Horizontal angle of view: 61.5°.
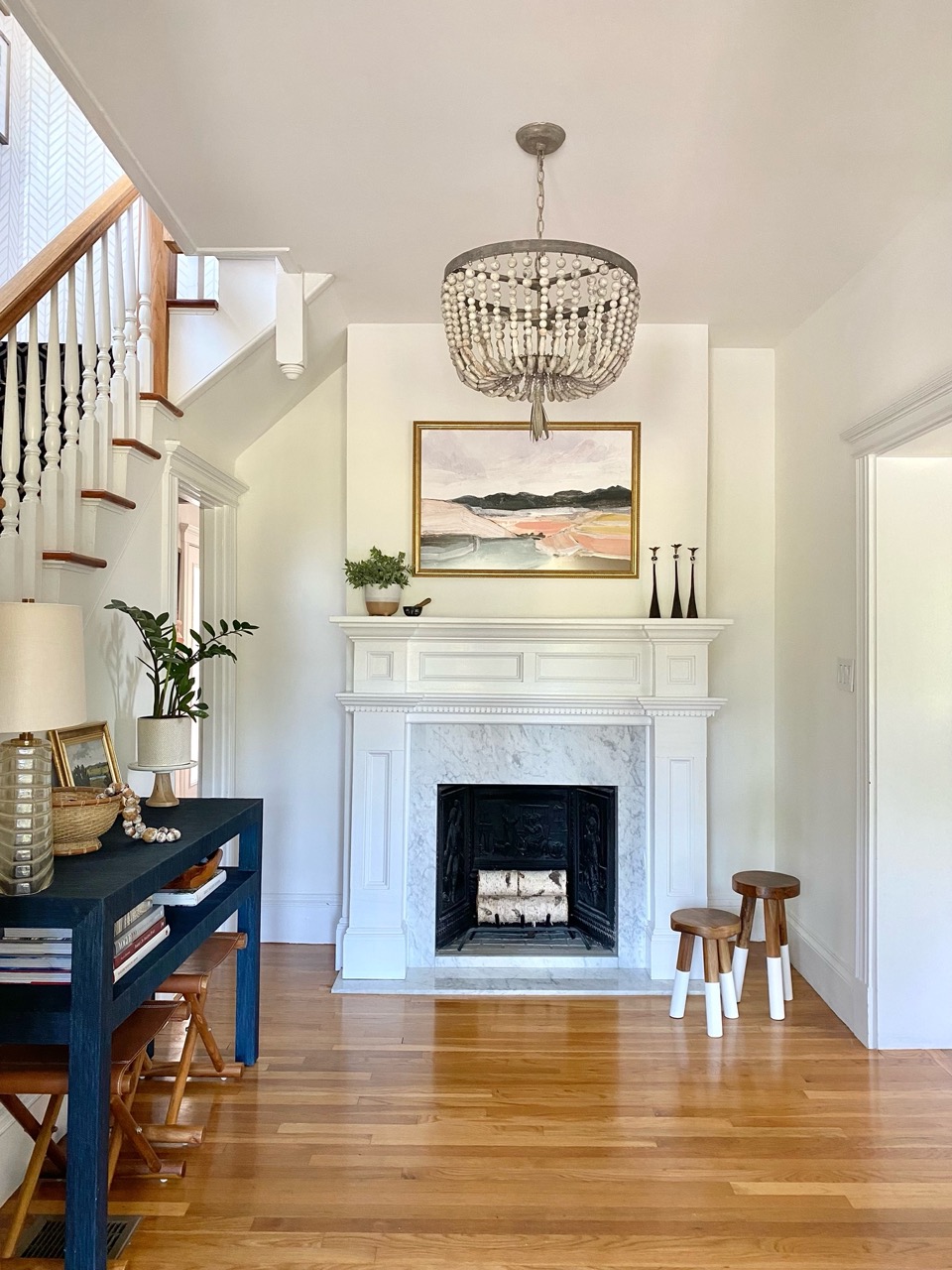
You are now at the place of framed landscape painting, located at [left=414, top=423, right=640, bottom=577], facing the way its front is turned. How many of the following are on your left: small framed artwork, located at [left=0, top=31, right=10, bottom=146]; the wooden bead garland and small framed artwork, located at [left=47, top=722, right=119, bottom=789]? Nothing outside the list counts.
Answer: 0

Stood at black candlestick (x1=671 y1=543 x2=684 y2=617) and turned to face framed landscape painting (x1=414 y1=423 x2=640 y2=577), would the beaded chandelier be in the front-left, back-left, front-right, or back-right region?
front-left

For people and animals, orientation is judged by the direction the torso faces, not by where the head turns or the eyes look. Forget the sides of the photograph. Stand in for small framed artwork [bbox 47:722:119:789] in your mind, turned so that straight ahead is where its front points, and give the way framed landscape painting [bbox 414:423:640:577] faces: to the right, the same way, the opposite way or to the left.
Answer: to the right

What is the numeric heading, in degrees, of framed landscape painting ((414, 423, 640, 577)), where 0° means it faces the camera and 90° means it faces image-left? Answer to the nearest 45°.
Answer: approximately 0°

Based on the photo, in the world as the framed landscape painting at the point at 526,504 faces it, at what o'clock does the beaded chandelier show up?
The beaded chandelier is roughly at 12 o'clock from the framed landscape painting.

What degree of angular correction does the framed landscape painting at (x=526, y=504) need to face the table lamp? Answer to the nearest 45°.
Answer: approximately 45° to its right

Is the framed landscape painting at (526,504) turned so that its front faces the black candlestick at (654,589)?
no

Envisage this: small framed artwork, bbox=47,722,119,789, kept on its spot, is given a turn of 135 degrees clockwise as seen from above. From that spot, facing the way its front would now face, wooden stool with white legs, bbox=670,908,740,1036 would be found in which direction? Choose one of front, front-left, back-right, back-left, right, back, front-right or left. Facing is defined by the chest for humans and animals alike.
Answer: back

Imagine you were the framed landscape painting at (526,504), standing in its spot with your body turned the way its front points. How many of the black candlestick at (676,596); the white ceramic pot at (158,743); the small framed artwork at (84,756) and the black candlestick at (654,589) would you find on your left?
2

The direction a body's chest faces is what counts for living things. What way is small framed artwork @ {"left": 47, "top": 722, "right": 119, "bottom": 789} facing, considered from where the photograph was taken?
facing the viewer and to the right of the viewer

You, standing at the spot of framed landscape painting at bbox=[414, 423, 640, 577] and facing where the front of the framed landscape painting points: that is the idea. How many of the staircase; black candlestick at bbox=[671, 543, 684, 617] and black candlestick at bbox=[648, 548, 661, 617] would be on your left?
2

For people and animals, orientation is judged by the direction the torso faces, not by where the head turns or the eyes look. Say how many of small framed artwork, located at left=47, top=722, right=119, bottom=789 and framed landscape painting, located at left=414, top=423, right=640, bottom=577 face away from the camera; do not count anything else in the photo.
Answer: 0

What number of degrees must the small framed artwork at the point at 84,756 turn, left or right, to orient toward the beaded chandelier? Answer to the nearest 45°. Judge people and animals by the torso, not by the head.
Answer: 0° — it already faces it
